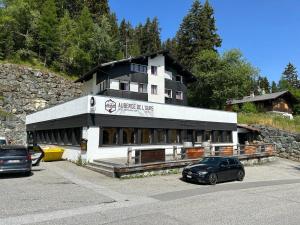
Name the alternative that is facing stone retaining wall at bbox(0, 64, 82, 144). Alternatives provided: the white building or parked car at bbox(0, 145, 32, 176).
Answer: the parked car

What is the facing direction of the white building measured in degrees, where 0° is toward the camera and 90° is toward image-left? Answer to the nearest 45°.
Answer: approximately 315°

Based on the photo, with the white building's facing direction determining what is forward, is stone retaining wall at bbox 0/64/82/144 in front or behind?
behind

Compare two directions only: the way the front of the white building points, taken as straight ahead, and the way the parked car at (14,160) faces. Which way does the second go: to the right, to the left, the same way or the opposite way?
the opposite way

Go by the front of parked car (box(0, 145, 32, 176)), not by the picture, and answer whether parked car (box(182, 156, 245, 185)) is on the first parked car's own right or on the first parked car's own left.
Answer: on the first parked car's own right

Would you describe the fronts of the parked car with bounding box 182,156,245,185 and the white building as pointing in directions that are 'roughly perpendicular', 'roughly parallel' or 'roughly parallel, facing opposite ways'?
roughly perpendicular

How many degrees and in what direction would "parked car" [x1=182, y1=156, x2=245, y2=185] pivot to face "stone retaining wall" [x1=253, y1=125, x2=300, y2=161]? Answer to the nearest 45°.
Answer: approximately 180°

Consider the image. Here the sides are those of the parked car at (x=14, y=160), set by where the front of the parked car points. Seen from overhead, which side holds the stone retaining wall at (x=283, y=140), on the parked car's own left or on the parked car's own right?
on the parked car's own right

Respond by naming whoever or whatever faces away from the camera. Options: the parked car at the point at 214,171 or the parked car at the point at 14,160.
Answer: the parked car at the point at 14,160

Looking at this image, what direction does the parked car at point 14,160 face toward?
away from the camera

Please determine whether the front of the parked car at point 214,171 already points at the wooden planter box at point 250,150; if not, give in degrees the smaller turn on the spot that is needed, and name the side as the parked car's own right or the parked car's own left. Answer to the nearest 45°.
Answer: approximately 135° to the parked car's own right

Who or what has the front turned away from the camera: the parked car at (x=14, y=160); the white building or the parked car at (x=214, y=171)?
the parked car at (x=14, y=160)
